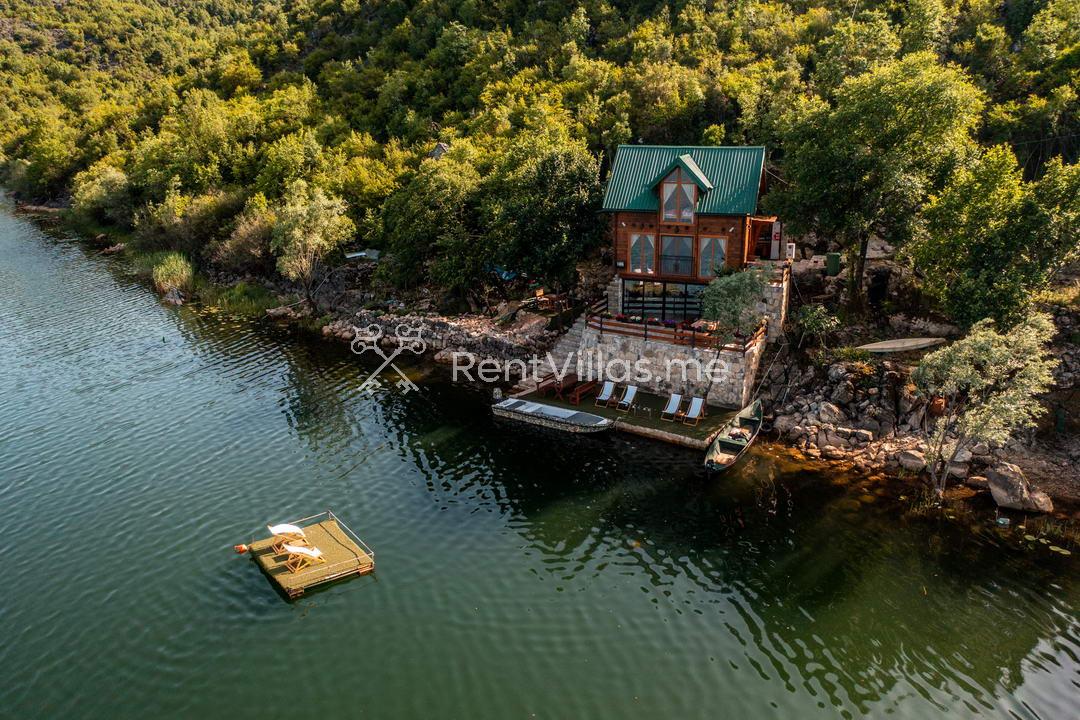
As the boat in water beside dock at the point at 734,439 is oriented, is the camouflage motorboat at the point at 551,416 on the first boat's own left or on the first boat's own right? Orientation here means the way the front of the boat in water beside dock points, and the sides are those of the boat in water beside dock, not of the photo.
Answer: on the first boat's own left

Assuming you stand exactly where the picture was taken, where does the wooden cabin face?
facing the viewer

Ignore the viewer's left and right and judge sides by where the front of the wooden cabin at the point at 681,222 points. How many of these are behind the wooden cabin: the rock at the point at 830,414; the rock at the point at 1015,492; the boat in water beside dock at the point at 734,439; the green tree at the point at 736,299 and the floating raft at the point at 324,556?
0

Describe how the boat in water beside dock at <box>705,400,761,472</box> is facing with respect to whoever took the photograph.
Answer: facing away from the viewer and to the right of the viewer

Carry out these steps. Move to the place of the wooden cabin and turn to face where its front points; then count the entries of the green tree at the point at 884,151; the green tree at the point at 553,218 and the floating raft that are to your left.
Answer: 1

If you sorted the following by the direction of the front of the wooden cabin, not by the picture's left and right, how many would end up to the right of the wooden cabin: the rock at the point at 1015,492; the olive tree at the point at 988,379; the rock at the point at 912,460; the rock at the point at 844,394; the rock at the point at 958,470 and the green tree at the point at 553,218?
1

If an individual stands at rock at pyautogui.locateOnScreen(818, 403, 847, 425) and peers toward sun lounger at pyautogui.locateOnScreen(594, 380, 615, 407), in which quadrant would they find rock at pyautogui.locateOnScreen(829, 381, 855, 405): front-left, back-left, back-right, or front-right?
back-right

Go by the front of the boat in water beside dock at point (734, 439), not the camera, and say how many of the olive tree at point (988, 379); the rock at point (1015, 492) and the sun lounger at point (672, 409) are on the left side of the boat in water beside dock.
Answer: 1

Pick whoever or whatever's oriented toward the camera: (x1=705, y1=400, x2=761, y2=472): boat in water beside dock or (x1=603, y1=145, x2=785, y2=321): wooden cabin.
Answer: the wooden cabin

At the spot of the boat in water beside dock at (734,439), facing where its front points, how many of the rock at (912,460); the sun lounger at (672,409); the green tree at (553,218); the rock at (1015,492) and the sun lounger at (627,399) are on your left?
3

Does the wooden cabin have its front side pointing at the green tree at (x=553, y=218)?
no

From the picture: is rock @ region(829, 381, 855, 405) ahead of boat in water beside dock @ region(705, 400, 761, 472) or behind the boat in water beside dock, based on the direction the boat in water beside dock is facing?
ahead

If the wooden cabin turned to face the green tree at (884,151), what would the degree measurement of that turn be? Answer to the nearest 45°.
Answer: approximately 90° to its left

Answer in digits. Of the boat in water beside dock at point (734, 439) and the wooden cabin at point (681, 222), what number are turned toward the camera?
1
